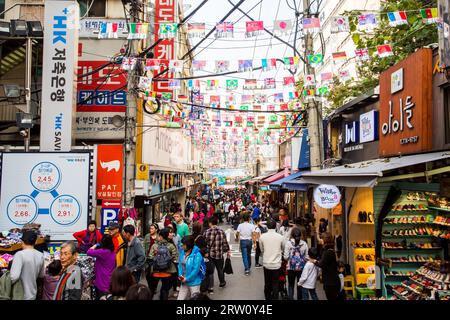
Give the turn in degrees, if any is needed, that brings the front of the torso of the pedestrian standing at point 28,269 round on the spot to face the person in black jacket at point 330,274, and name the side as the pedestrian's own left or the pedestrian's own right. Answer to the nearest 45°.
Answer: approximately 90° to the pedestrian's own right

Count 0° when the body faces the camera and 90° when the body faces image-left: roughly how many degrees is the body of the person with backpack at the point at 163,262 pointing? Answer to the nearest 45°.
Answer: approximately 180°

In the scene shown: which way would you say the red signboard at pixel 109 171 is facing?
toward the camera

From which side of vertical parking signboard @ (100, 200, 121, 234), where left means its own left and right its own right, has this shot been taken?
front

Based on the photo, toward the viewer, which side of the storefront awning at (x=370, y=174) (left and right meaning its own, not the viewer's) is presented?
left

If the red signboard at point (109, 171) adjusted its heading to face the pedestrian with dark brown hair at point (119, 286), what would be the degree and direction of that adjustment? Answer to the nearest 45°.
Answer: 0° — it already faces them

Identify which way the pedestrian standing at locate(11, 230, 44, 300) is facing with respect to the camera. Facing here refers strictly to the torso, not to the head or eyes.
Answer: away from the camera

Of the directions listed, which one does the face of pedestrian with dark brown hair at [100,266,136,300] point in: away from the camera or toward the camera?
away from the camera

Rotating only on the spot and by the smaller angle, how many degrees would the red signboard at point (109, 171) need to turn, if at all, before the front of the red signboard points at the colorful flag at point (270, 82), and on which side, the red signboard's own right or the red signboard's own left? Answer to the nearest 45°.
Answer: approximately 90° to the red signboard's own left

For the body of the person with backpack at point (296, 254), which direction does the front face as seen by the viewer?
away from the camera
